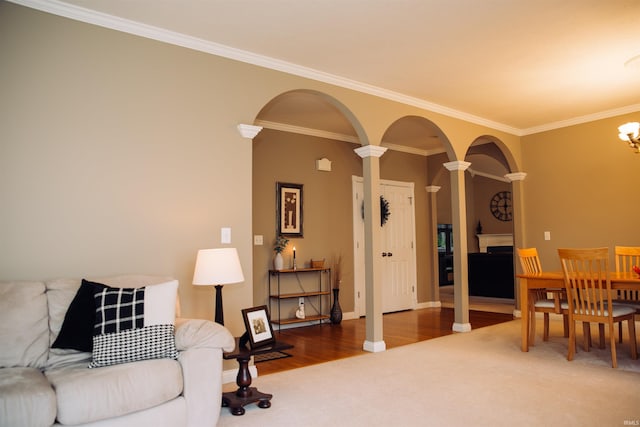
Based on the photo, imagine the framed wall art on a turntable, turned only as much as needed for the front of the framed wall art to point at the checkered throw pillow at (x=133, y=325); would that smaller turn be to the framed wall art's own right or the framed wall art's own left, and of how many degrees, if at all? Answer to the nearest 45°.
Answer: approximately 45° to the framed wall art's own right

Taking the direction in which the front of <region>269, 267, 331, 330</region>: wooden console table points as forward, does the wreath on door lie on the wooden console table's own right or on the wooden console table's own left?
on the wooden console table's own left

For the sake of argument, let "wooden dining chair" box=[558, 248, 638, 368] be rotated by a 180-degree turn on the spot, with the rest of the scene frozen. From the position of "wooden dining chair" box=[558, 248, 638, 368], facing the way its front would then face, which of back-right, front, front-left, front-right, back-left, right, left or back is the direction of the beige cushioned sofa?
front

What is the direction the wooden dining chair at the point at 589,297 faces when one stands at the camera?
facing away from the viewer and to the right of the viewer

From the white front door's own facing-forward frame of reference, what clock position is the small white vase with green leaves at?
The small white vase with green leaves is roughly at 3 o'clock from the white front door.

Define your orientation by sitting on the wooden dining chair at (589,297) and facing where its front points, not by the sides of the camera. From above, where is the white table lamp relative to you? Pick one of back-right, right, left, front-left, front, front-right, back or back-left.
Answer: back

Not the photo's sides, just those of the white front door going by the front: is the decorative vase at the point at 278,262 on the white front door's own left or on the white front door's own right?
on the white front door's own right

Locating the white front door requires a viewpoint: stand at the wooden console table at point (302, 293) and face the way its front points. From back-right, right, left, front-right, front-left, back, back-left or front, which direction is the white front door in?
left

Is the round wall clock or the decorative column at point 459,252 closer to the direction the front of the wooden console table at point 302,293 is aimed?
the decorative column

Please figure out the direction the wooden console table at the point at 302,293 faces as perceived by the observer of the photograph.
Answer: facing the viewer and to the right of the viewer

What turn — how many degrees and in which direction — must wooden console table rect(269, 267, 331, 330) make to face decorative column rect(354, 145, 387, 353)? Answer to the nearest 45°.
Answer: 0° — it already faces it
